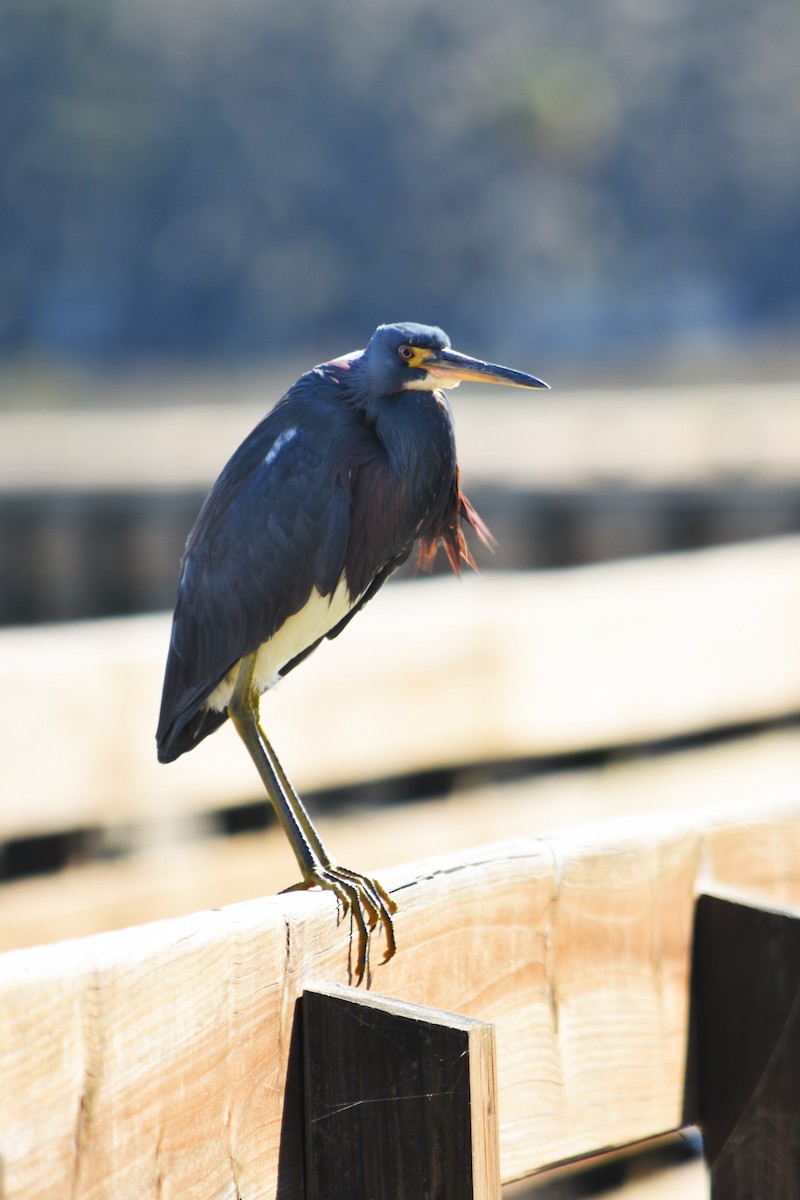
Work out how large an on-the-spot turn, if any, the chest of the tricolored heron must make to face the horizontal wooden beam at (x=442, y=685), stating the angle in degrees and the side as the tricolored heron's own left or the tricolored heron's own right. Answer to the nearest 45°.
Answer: approximately 90° to the tricolored heron's own left

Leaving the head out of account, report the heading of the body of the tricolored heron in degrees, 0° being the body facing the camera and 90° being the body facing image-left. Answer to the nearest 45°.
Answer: approximately 270°

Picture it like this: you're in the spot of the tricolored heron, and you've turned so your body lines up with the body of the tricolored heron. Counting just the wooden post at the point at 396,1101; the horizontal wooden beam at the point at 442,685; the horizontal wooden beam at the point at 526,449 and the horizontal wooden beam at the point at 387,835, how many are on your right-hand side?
1

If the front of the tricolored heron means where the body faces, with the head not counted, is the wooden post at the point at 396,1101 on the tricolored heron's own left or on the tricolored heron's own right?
on the tricolored heron's own right

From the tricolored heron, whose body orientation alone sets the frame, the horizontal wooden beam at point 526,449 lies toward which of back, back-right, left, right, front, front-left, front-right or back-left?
left

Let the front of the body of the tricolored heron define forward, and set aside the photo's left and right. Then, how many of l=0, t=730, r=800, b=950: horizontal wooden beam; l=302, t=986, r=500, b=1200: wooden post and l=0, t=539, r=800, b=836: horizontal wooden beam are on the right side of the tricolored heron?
1
